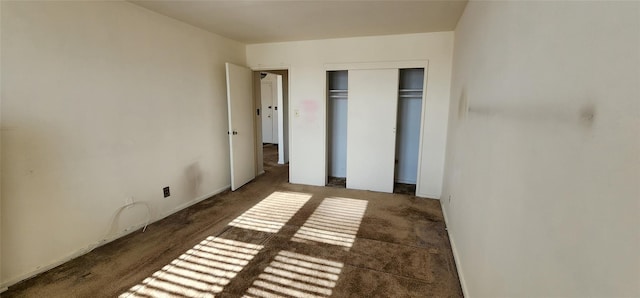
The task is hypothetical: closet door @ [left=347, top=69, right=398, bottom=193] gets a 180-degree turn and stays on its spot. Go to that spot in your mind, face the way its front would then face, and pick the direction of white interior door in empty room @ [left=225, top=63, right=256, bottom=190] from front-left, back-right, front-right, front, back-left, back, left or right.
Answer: left

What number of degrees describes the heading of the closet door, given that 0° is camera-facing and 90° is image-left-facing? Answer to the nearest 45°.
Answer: approximately 0°
